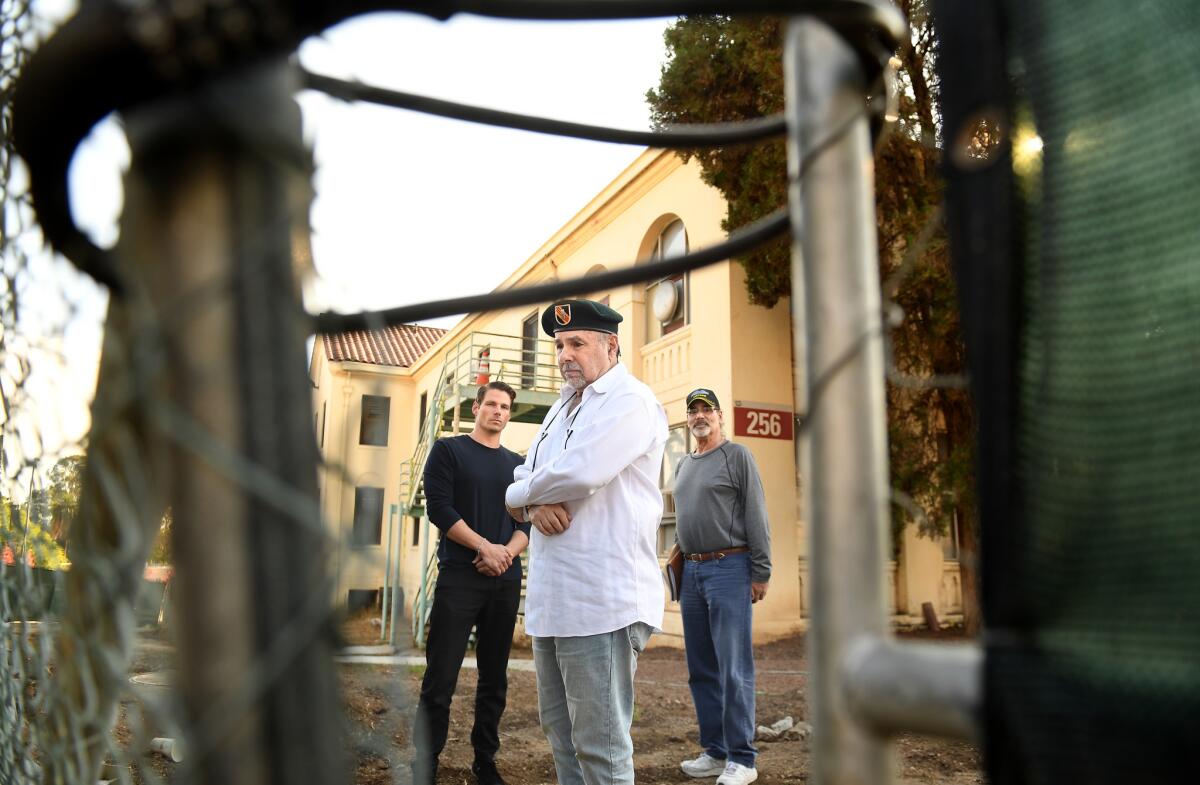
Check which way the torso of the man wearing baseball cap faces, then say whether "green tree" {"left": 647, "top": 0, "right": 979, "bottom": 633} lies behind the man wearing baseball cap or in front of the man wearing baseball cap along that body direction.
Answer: behind

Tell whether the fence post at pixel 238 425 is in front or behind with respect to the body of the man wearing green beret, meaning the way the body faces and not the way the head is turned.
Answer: in front

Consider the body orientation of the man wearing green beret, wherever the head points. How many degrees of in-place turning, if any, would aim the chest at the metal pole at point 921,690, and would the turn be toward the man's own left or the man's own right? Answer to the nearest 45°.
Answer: approximately 45° to the man's own left

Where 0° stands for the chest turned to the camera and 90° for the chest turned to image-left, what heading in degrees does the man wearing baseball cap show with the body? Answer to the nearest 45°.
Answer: approximately 45°

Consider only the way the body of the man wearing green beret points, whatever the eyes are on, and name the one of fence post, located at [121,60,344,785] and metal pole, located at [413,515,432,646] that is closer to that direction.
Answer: the fence post

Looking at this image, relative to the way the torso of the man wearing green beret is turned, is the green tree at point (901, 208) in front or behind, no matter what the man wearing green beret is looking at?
behind

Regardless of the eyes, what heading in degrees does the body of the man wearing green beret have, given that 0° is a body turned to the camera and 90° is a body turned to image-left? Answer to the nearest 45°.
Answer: approximately 45°

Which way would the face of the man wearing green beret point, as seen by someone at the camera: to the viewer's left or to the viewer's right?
to the viewer's left

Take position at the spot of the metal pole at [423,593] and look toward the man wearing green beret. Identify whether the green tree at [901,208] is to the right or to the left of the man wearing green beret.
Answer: left

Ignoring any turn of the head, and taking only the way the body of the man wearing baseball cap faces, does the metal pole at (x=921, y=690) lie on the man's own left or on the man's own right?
on the man's own left

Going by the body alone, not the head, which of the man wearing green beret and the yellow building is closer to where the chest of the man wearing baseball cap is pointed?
the man wearing green beret

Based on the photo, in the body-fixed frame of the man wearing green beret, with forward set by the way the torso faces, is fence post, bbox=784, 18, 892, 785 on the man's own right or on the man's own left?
on the man's own left

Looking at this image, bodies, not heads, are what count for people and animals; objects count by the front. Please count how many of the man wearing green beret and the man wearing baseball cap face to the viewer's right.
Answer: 0
